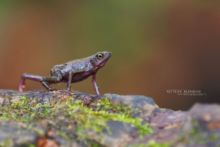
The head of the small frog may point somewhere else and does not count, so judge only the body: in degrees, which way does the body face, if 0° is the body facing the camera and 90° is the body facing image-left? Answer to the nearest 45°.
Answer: approximately 270°
